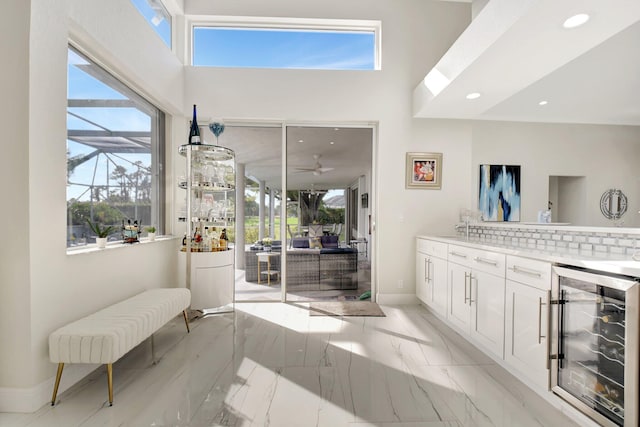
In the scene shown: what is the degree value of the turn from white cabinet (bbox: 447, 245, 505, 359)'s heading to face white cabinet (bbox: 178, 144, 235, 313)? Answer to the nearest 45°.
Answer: approximately 45° to its right

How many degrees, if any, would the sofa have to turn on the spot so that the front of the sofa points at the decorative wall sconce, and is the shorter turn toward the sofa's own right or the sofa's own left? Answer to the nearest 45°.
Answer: approximately 90° to the sofa's own right

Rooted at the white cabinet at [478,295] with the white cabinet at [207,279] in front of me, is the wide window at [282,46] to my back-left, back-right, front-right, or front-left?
front-right

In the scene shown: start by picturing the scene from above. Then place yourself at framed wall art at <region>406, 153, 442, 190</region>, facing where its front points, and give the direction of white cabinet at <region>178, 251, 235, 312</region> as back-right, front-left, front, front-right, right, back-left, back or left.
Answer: front-right

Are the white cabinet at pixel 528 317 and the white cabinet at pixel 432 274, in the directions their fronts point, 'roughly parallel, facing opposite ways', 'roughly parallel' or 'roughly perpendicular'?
roughly parallel

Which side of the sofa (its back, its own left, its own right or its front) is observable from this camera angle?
back

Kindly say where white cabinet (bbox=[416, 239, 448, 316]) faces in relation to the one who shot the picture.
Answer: facing the viewer and to the left of the viewer

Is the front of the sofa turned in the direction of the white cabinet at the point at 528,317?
no

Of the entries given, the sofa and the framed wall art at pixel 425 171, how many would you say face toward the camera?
1

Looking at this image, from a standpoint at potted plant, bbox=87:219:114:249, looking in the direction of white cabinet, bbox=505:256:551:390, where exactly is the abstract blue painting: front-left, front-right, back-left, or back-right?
front-left

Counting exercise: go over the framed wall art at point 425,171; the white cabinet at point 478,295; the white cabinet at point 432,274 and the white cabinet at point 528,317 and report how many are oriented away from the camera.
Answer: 0

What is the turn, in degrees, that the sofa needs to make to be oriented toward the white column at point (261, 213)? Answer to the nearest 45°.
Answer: approximately 90° to its left
